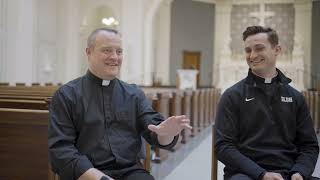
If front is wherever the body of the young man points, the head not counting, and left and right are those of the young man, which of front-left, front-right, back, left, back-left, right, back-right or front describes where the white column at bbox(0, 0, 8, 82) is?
back-right

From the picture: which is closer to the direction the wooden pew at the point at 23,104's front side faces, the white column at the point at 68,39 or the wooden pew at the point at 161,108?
the white column

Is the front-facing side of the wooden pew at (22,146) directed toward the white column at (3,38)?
yes

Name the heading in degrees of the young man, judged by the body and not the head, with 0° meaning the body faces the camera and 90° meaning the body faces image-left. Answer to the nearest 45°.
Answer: approximately 0°

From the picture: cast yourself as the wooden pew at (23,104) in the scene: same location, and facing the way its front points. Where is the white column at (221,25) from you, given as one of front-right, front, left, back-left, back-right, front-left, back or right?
front-right

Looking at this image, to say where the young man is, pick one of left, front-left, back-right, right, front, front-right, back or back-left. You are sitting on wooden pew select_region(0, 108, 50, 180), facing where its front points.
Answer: back-right

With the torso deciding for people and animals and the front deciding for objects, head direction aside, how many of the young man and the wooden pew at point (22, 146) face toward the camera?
1

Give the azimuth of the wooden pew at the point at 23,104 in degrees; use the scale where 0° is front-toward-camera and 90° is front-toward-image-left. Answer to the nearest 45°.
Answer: approximately 180°

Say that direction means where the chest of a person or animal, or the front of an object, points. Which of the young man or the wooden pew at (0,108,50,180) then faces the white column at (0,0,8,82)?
the wooden pew

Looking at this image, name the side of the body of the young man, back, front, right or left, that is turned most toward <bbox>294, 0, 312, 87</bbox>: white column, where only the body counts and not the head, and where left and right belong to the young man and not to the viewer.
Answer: back

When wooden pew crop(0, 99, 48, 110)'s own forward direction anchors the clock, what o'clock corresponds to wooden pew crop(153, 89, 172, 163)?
wooden pew crop(153, 89, 172, 163) is roughly at 2 o'clock from wooden pew crop(0, 99, 48, 110).

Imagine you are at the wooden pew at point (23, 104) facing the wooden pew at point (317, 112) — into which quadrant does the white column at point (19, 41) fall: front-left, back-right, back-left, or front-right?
front-left

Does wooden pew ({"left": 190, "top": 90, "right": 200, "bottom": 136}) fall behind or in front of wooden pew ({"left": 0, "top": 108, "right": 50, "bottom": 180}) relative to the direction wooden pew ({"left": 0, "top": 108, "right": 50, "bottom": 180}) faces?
in front

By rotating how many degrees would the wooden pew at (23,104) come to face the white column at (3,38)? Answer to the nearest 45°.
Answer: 0° — it already faces it

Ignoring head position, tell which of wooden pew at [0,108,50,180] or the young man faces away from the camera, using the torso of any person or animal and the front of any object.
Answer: the wooden pew

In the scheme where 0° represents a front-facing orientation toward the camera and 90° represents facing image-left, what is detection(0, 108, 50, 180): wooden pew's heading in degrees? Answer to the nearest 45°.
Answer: approximately 180°

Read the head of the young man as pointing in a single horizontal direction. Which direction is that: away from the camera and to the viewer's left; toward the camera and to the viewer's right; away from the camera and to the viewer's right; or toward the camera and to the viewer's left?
toward the camera and to the viewer's left
